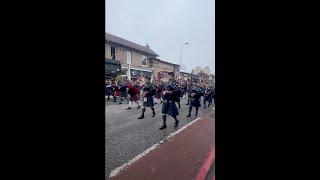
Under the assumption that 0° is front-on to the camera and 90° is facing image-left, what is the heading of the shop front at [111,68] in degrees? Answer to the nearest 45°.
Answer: approximately 315°

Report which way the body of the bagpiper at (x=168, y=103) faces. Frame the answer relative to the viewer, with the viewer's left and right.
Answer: facing the viewer and to the left of the viewer
